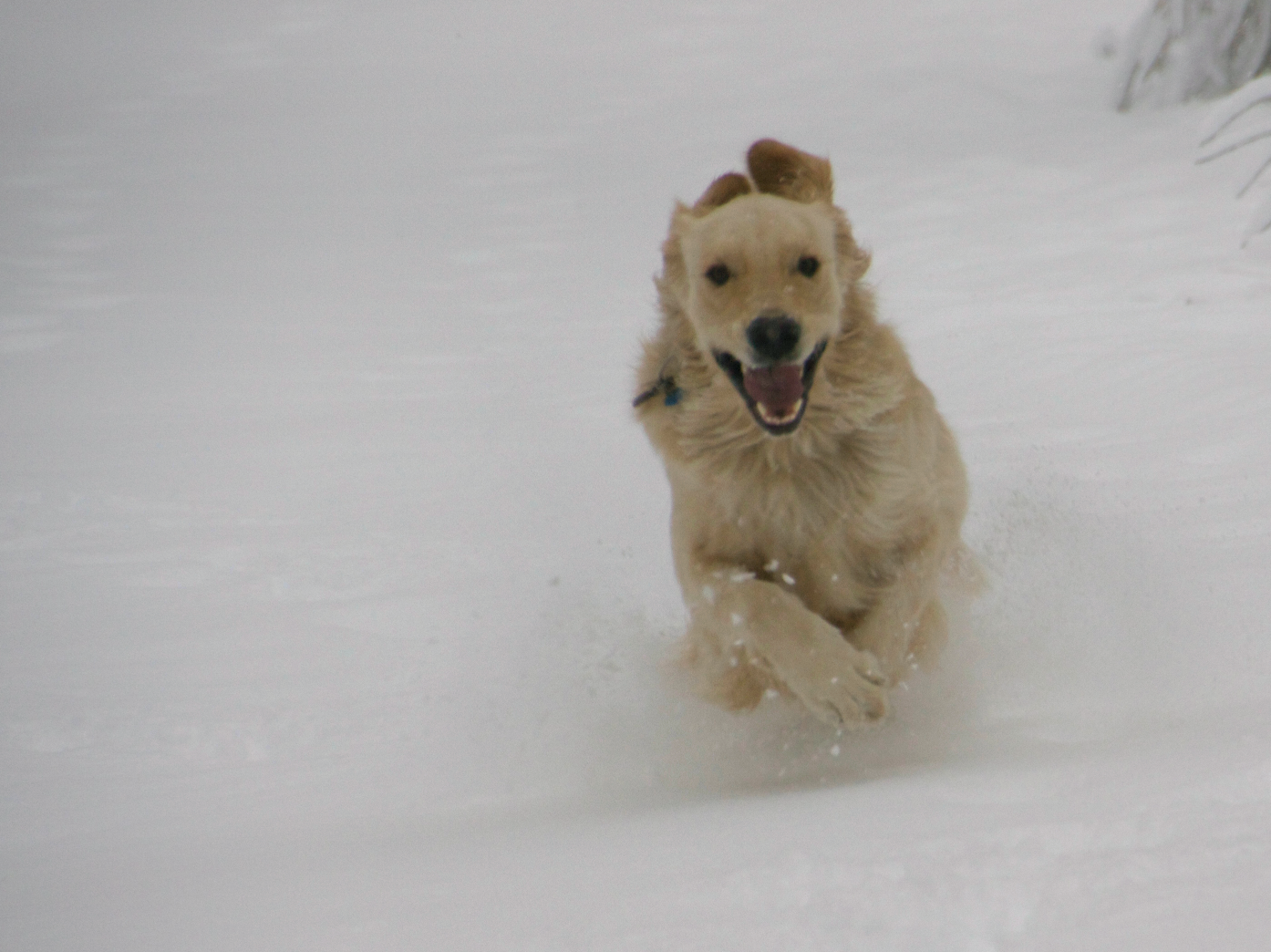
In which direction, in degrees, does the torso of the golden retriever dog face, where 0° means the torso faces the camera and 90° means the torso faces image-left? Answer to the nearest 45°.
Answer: approximately 0°

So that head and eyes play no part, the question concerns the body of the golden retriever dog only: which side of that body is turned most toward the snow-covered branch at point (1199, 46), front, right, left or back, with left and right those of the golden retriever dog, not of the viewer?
back

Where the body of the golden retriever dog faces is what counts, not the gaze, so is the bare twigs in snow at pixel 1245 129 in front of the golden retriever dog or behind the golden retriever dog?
behind
